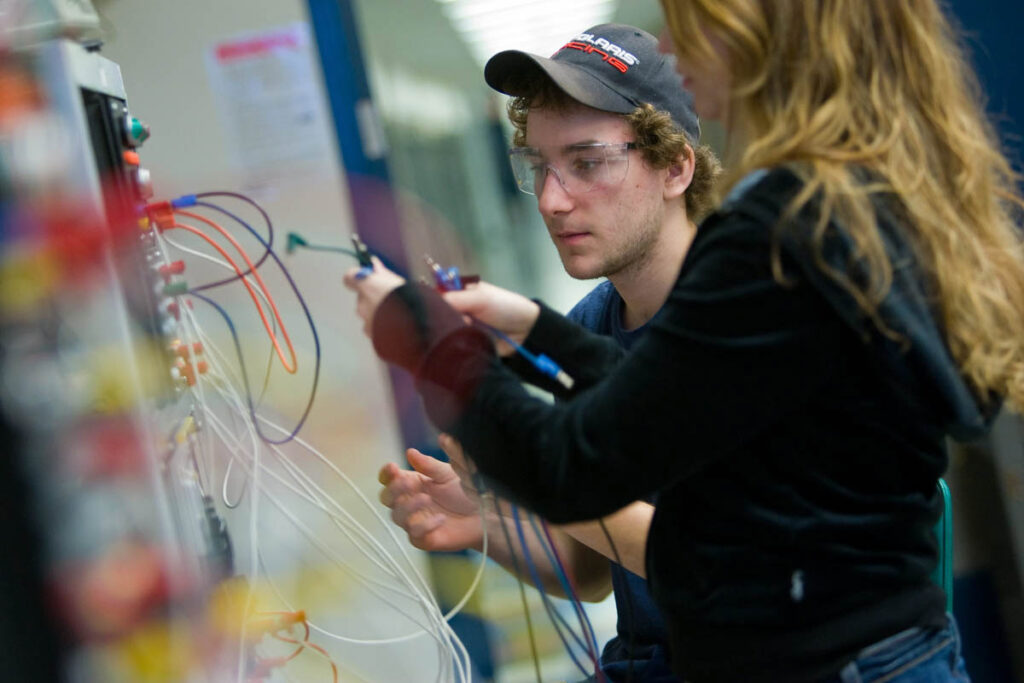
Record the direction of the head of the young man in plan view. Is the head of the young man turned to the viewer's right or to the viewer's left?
to the viewer's left

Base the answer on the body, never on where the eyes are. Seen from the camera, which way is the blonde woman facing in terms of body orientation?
to the viewer's left

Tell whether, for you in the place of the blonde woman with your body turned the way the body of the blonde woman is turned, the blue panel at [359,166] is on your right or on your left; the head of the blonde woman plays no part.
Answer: on your right

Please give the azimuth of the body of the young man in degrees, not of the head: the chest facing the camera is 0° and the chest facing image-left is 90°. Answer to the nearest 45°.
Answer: approximately 45°

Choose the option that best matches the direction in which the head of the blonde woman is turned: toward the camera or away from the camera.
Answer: away from the camera
